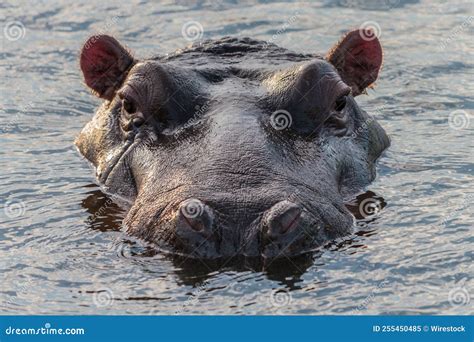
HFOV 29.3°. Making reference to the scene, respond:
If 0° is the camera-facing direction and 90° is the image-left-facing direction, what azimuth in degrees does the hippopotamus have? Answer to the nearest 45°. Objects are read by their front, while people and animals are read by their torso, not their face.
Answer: approximately 0°
